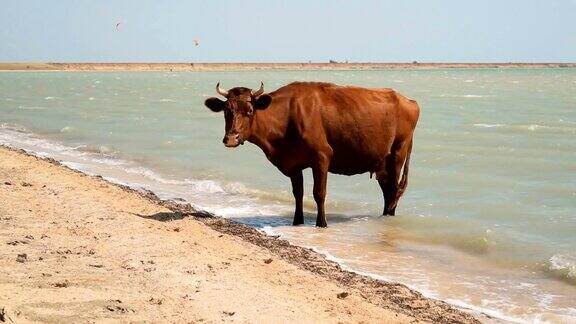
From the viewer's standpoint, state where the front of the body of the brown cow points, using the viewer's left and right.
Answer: facing the viewer and to the left of the viewer
